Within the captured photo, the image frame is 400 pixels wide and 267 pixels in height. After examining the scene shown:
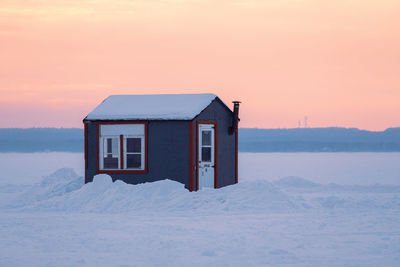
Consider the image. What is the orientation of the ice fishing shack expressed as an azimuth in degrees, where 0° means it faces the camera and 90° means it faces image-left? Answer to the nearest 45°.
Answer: approximately 315°
